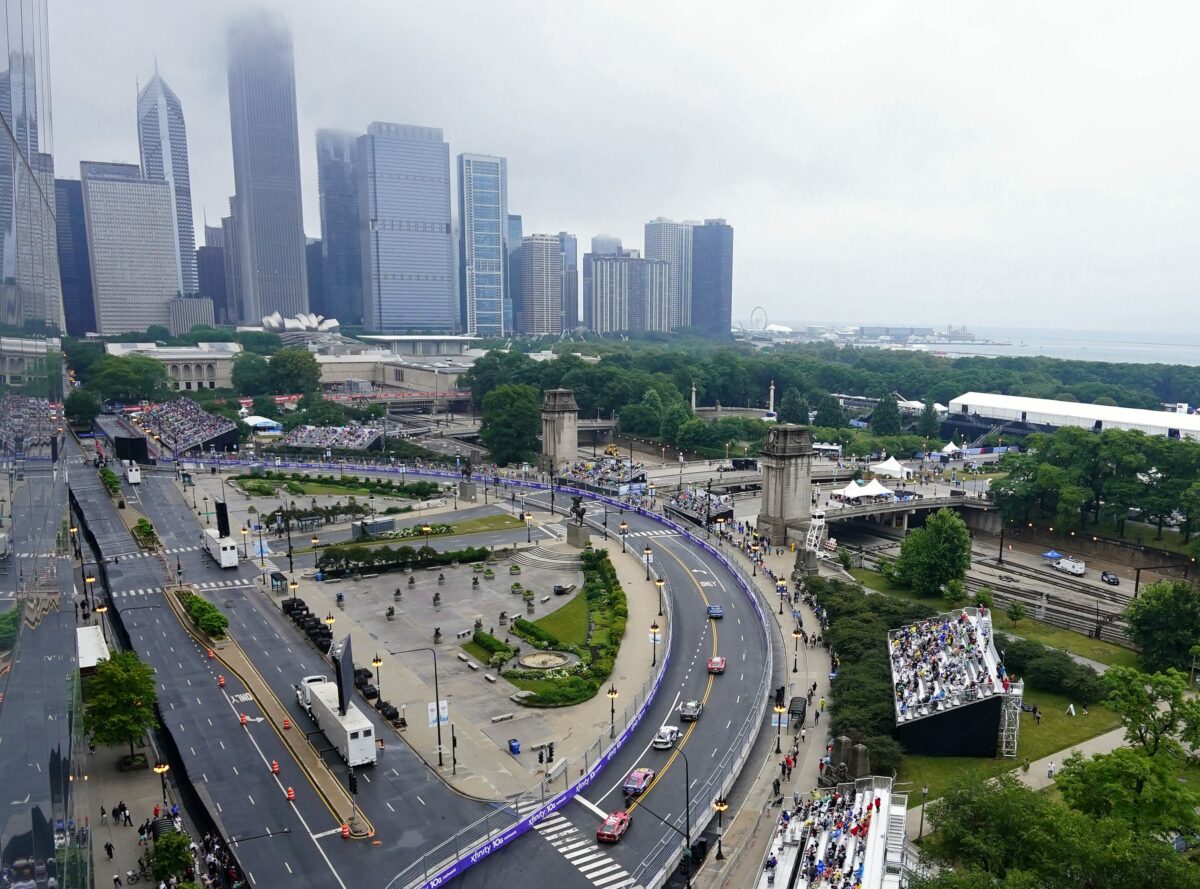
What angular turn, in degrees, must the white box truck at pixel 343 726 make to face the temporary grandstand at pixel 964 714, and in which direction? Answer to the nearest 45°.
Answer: approximately 135° to its right

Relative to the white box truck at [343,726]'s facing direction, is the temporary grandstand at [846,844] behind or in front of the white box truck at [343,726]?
behind

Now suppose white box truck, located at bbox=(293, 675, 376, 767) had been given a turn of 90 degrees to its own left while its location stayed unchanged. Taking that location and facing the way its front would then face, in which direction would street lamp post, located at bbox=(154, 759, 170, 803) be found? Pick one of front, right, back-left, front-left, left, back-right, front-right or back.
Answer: front-right

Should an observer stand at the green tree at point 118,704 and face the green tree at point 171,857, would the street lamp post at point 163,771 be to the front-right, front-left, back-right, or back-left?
front-left

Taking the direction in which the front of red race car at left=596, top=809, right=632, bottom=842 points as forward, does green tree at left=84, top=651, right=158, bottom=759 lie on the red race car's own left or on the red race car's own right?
on the red race car's own left

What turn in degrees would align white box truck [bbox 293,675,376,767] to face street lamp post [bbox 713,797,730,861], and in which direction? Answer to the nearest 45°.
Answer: approximately 180°

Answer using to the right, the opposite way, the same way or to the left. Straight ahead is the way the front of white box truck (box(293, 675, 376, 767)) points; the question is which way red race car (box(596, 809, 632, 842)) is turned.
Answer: to the right

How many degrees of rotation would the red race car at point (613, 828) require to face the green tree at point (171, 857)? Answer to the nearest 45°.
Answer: approximately 135° to its left

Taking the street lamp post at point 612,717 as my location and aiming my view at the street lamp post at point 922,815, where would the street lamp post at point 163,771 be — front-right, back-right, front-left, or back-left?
back-right

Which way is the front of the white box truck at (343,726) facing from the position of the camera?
facing away from the viewer and to the left of the viewer

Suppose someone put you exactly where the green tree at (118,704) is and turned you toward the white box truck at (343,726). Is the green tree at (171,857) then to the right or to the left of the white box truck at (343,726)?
right

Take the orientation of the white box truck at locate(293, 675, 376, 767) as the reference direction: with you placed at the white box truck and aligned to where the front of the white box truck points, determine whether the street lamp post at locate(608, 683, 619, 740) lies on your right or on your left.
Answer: on your right

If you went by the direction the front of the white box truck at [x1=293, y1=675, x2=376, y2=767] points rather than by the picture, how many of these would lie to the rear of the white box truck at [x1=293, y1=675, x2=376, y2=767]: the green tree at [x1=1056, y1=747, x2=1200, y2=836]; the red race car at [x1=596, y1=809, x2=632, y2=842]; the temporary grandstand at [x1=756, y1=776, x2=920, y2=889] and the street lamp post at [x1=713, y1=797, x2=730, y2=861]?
4

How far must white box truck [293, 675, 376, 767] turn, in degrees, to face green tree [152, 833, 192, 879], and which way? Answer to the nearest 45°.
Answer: approximately 90° to its left

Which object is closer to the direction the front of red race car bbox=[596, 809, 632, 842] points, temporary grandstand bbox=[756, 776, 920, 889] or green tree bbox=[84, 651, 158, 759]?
the temporary grandstand
